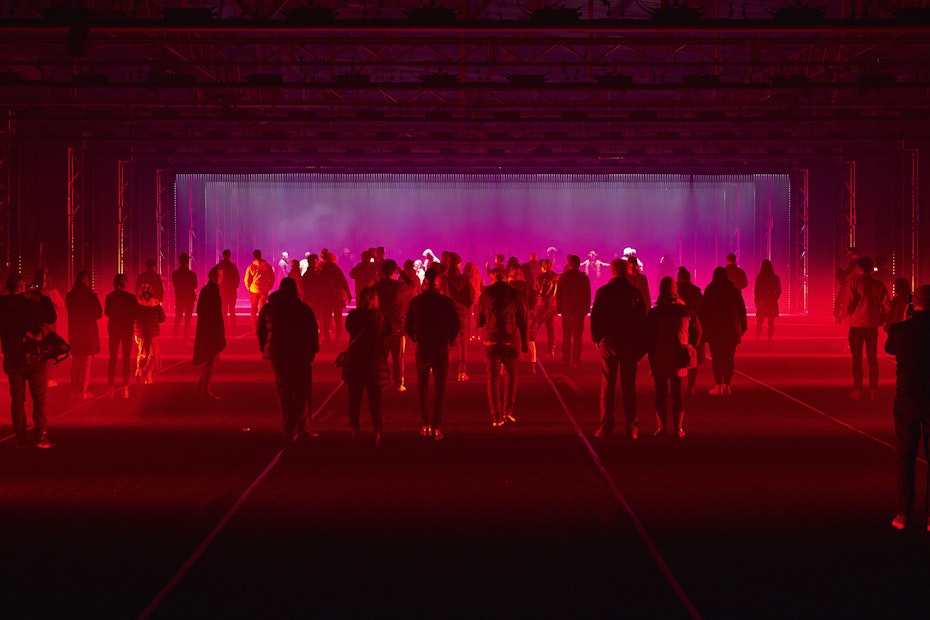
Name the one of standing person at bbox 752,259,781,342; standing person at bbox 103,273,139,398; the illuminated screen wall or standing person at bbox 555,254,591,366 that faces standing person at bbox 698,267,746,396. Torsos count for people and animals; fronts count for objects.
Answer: the illuminated screen wall

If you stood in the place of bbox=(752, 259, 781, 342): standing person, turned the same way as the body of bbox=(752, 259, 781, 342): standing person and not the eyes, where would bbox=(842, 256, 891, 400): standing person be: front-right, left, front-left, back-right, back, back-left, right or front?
back

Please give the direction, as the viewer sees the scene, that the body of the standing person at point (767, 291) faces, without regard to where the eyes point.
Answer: away from the camera

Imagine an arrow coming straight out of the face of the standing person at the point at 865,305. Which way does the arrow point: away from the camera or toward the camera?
away from the camera

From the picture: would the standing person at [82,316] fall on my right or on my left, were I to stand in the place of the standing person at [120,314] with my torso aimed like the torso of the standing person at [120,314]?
on my left

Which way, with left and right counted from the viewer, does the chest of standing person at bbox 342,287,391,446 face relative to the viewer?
facing away from the viewer

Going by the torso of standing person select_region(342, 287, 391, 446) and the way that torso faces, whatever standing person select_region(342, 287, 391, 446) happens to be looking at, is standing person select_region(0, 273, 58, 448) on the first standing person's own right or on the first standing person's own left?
on the first standing person's own left

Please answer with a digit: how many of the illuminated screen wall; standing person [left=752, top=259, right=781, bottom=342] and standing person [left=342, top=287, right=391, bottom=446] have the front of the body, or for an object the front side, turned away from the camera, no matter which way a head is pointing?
2

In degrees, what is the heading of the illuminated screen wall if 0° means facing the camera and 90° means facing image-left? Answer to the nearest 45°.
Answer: approximately 0°

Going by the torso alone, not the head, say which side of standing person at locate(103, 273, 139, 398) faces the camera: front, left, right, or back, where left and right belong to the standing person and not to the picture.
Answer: back

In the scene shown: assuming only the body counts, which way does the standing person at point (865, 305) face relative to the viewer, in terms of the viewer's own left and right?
facing away from the viewer

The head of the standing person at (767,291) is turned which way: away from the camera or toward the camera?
away from the camera

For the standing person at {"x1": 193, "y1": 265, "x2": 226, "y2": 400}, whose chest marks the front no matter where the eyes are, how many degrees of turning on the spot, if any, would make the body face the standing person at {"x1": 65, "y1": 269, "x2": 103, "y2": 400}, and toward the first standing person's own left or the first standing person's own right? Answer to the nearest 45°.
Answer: approximately 135° to the first standing person's own left

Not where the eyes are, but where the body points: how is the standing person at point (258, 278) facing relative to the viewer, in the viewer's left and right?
facing away from the viewer
